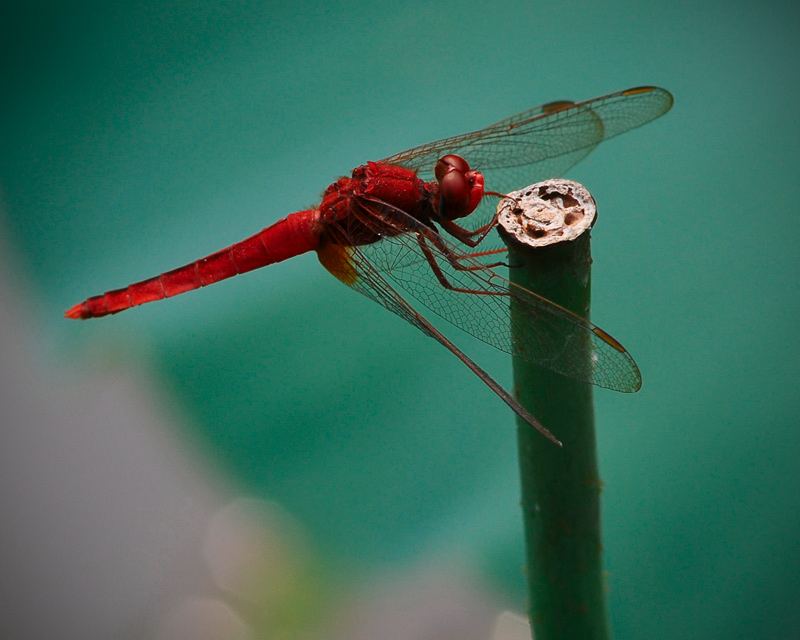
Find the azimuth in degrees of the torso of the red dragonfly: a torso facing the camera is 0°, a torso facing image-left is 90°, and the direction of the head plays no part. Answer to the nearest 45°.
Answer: approximately 270°
